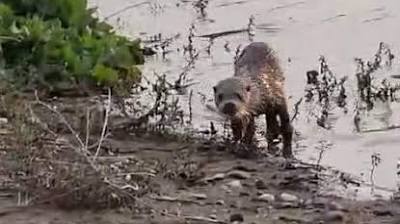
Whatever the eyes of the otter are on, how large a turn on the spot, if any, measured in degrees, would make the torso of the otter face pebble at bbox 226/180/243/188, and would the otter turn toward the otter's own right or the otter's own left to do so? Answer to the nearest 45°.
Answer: approximately 45° to the otter's own left

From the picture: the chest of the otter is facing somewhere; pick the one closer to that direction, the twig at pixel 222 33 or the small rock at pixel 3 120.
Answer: the small rock

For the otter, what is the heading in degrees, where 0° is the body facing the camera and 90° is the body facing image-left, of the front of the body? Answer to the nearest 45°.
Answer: approximately 45°

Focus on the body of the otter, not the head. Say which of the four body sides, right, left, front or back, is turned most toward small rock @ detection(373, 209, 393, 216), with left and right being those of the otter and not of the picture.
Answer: left

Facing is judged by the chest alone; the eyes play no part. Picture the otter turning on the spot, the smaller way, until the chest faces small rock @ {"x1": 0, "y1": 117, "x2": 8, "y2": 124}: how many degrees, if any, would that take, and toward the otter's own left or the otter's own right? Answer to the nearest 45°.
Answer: approximately 45° to the otter's own right
